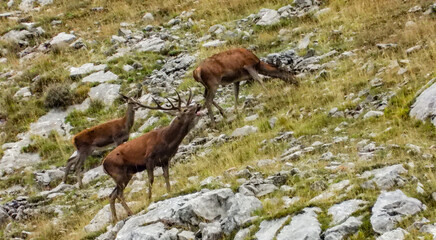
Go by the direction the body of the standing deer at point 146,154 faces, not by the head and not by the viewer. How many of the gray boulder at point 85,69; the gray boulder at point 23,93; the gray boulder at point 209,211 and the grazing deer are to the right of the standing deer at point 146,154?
1

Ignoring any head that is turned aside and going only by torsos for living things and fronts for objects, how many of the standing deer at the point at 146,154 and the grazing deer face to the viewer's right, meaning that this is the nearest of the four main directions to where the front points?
2

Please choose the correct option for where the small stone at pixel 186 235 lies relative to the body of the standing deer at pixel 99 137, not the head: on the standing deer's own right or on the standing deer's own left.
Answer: on the standing deer's own right

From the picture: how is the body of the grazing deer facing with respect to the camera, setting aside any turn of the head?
to the viewer's right

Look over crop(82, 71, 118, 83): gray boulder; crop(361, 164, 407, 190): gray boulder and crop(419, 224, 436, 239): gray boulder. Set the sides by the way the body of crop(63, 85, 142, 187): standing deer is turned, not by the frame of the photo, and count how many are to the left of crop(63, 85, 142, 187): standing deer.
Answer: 1

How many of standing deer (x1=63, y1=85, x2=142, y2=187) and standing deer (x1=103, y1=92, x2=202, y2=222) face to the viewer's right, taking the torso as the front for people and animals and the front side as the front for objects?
2

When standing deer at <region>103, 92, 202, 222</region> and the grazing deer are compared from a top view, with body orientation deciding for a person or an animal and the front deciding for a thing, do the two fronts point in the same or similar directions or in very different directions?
same or similar directions

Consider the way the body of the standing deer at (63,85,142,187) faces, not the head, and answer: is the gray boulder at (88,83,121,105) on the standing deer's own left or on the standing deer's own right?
on the standing deer's own left

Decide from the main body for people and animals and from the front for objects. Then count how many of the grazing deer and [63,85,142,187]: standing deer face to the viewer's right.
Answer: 2

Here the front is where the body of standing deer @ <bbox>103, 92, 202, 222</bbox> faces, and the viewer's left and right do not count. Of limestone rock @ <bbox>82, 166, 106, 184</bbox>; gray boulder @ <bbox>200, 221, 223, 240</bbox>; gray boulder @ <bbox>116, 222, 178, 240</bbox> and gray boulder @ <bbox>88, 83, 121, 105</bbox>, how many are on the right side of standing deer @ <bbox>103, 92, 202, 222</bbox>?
2

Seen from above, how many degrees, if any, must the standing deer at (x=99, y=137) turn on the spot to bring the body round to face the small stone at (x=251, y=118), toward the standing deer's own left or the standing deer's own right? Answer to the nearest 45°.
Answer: approximately 45° to the standing deer's own right

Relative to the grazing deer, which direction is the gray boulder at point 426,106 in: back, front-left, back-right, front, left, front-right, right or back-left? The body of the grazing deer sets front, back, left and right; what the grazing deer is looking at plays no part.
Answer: front-right

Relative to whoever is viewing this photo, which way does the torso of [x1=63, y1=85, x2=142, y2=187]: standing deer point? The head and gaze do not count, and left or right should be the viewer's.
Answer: facing to the right of the viewer

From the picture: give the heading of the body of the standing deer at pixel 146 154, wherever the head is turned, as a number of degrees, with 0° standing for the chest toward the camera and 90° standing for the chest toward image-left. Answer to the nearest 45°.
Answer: approximately 270°

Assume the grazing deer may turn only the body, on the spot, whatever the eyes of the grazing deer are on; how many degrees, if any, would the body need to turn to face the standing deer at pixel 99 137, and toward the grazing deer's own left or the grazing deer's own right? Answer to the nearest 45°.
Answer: approximately 180°
